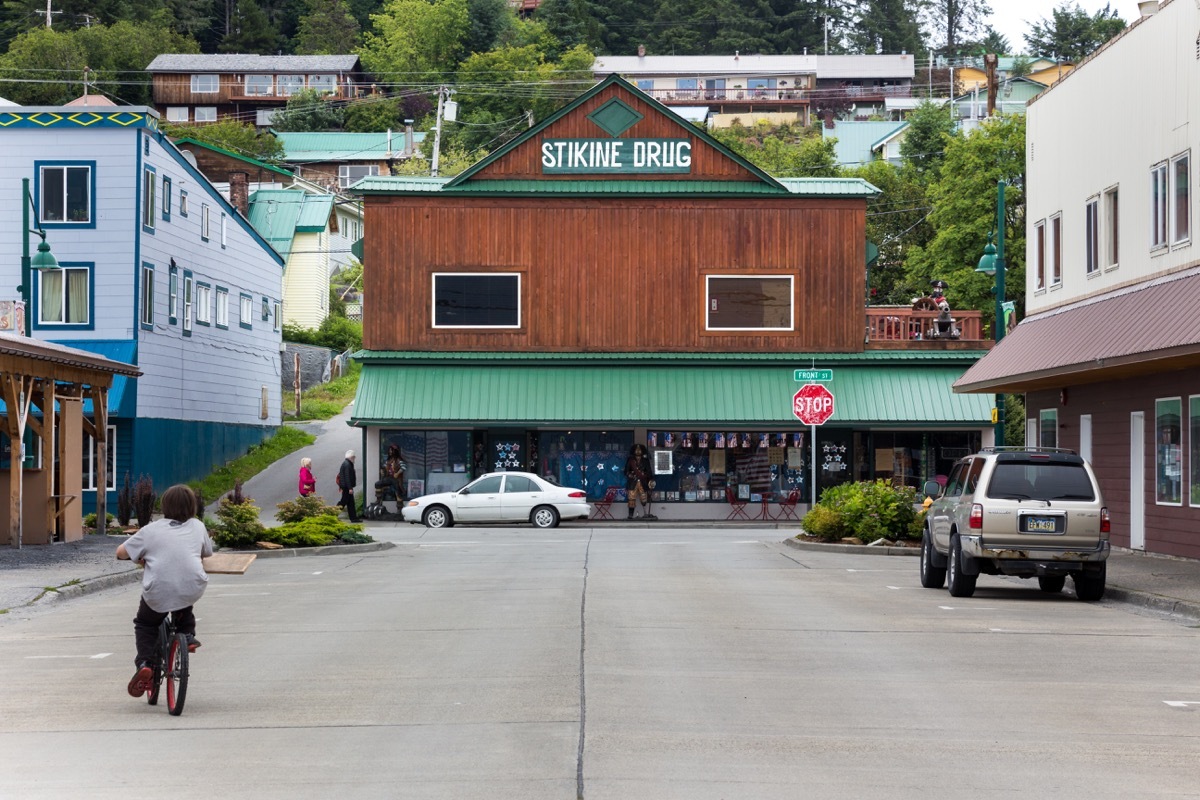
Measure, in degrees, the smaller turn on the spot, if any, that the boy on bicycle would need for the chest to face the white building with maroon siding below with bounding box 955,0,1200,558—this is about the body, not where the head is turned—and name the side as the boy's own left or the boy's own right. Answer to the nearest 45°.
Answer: approximately 45° to the boy's own right

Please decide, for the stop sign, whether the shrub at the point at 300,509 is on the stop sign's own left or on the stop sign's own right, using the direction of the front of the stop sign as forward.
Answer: on the stop sign's own right

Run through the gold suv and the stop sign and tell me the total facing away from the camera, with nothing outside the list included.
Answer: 1

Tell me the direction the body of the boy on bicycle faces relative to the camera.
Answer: away from the camera

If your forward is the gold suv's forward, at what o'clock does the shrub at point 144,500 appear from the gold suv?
The shrub is roughly at 10 o'clock from the gold suv.

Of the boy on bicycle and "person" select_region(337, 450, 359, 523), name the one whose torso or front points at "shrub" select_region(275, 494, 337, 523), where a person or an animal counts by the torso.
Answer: the boy on bicycle

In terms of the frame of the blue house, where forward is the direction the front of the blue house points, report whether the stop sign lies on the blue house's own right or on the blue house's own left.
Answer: on the blue house's own left

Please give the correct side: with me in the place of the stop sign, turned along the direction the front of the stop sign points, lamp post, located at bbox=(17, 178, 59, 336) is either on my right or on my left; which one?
on my right

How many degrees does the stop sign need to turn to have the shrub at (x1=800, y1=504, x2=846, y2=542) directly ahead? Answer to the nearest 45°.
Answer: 0° — it already faces it

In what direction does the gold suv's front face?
away from the camera

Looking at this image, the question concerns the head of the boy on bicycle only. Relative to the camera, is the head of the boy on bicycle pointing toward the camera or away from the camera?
away from the camera

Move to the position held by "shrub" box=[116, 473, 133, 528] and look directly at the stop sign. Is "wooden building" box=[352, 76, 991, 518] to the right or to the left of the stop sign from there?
left

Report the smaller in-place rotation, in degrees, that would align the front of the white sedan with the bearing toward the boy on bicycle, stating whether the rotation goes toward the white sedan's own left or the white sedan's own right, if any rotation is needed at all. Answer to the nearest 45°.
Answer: approximately 90° to the white sedan's own left
